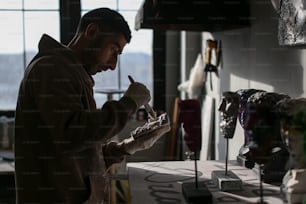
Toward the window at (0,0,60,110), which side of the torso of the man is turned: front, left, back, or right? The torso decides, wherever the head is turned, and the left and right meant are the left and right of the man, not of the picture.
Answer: left

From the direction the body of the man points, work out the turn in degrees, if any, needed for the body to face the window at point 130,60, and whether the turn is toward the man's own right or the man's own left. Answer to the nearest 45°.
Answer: approximately 90° to the man's own left

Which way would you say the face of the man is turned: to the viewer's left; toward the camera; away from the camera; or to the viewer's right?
to the viewer's right

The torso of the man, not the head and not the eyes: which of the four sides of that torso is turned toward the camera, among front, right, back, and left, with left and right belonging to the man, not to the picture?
right
